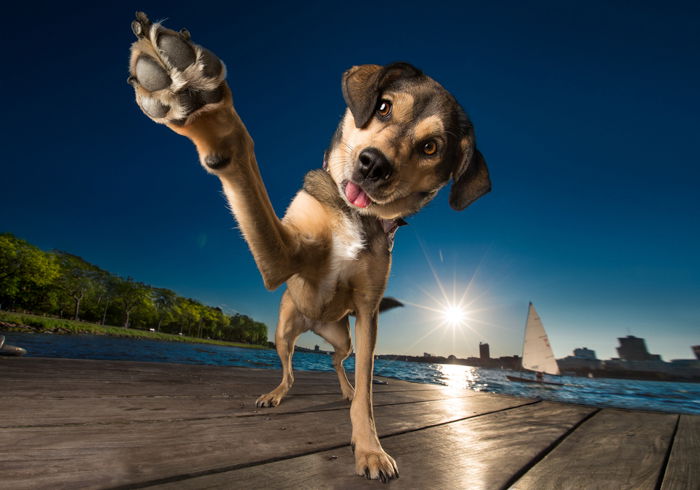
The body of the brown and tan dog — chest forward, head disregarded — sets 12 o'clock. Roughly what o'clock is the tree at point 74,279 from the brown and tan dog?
The tree is roughly at 5 o'clock from the brown and tan dog.

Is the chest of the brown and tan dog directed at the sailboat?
no

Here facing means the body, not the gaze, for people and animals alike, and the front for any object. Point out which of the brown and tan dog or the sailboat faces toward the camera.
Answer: the brown and tan dog

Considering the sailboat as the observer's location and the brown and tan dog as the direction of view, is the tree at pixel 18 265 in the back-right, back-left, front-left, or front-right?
front-right

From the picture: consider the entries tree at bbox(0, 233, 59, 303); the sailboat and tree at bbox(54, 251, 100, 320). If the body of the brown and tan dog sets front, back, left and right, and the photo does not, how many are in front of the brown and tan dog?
0

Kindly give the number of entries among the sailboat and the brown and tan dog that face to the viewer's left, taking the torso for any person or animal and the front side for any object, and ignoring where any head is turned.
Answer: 1

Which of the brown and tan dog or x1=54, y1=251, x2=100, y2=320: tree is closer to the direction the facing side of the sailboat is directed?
the tree

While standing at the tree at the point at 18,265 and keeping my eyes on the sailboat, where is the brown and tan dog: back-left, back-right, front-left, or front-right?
front-right

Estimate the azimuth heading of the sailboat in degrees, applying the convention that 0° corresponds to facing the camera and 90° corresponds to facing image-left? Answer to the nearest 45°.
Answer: approximately 90°

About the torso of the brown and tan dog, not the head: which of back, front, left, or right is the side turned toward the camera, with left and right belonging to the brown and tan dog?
front

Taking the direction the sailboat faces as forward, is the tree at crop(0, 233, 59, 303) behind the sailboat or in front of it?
in front

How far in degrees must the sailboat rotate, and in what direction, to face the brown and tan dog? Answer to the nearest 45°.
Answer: approximately 90° to its left

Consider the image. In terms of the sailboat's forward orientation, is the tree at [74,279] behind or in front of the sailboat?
in front

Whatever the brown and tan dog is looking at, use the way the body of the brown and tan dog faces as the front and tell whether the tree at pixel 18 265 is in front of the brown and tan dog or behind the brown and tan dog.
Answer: behind
